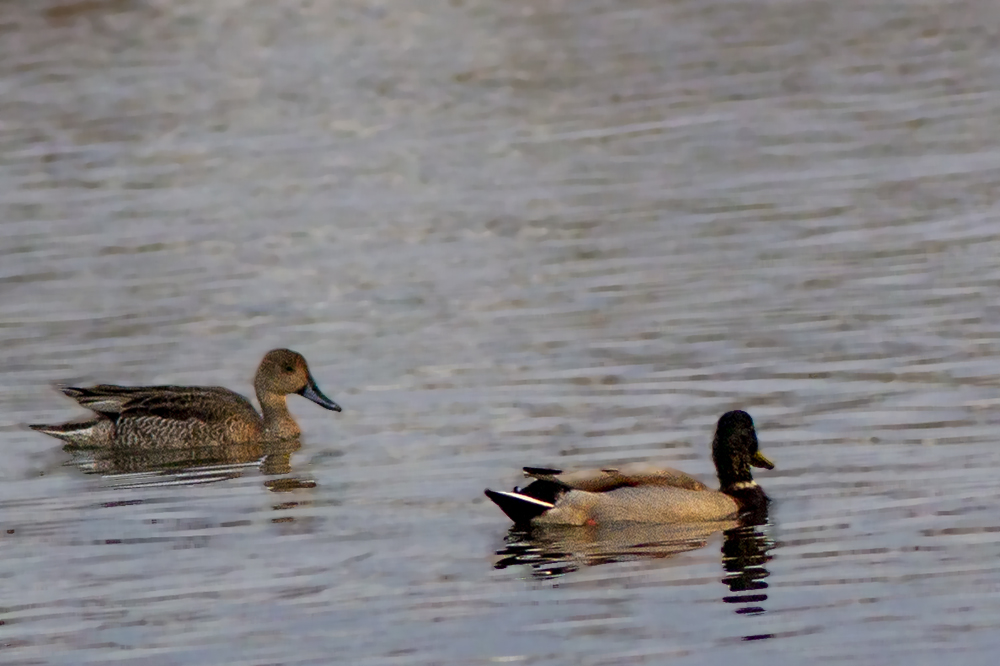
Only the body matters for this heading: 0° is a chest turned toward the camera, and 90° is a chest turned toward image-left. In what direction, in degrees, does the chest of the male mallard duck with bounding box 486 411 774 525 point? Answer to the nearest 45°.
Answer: approximately 270°
